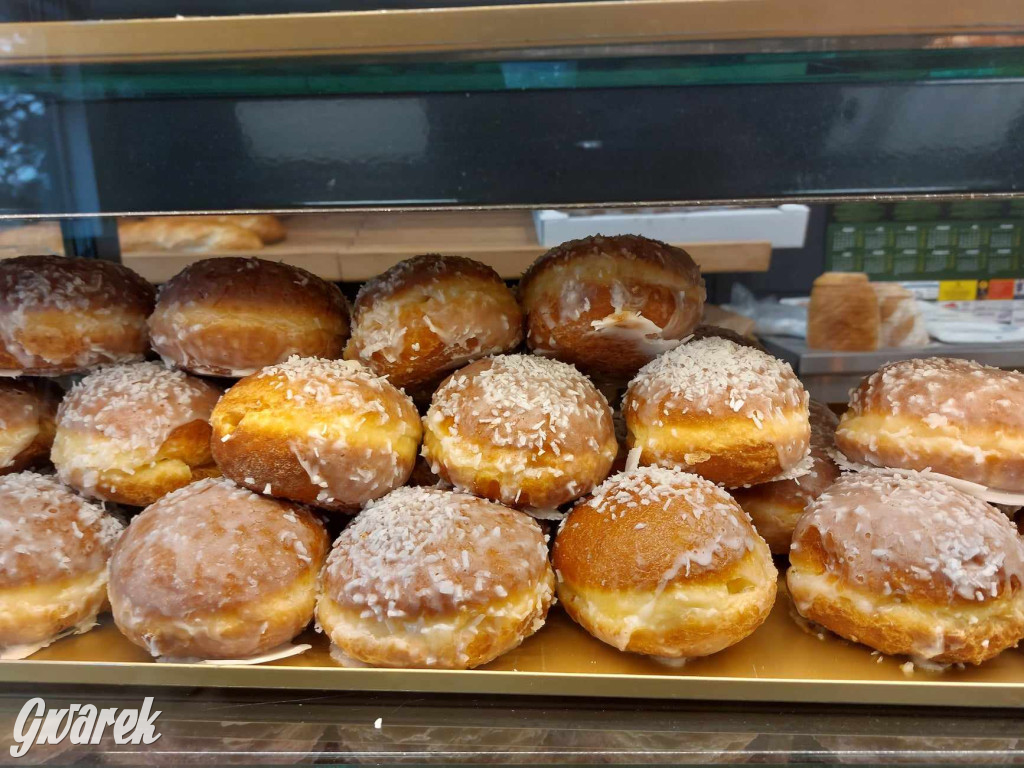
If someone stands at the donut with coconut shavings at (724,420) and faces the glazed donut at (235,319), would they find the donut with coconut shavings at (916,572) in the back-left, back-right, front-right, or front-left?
back-left

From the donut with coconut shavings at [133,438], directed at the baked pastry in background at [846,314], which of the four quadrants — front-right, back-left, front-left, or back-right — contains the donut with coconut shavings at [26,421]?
back-left

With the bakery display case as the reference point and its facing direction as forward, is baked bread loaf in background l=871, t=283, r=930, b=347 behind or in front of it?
behind

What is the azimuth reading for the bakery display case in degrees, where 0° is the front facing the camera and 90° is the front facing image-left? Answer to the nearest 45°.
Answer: approximately 0°
